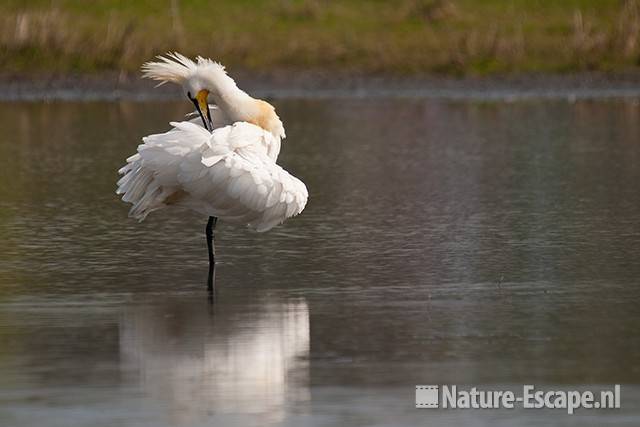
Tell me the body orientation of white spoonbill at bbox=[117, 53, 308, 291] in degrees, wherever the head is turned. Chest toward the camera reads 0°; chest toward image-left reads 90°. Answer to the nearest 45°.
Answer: approximately 270°
